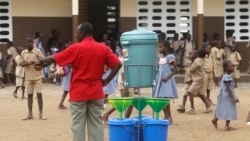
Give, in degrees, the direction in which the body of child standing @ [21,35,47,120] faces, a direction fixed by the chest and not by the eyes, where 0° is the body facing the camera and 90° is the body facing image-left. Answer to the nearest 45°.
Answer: approximately 0°

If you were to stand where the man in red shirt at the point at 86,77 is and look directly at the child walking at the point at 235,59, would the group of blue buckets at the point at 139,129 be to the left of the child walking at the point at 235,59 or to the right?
right

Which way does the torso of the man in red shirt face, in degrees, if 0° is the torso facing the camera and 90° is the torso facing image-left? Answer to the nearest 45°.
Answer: approximately 180°

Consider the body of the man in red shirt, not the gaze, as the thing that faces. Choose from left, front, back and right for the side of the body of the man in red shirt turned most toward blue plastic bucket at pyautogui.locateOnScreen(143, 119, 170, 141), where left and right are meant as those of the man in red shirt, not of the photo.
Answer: right
